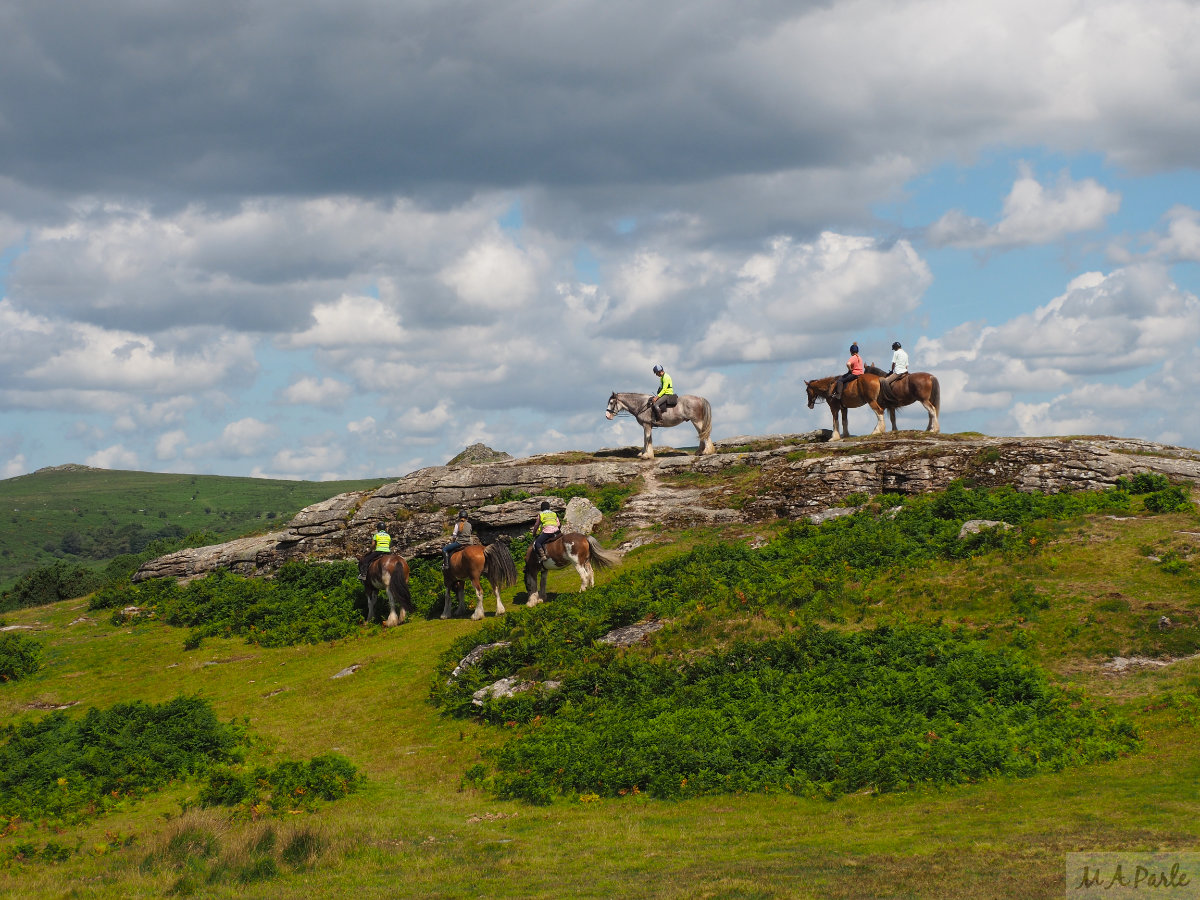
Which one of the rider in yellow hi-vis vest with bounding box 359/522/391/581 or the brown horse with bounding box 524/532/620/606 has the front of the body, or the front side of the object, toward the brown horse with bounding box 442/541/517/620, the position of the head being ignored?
the brown horse with bounding box 524/532/620/606

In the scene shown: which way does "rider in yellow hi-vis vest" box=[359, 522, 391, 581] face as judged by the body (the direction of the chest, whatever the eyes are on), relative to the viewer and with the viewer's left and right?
facing away from the viewer and to the left of the viewer

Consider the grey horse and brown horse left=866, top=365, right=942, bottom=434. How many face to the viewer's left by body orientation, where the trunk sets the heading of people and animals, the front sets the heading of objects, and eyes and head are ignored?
2

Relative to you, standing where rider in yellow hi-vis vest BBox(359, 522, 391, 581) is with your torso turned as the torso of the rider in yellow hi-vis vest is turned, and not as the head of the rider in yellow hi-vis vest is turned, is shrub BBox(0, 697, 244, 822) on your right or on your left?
on your left

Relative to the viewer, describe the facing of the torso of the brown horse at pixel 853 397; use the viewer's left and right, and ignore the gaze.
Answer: facing to the left of the viewer

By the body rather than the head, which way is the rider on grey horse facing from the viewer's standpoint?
to the viewer's left

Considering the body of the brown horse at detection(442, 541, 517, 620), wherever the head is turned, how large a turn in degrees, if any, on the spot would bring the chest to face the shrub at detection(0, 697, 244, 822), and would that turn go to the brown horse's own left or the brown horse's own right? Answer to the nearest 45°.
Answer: approximately 90° to the brown horse's own left

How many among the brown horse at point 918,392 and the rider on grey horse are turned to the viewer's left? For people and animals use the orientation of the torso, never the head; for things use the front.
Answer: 2

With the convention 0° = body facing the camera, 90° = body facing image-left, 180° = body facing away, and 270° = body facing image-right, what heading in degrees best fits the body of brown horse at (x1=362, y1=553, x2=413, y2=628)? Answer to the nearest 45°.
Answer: approximately 135°

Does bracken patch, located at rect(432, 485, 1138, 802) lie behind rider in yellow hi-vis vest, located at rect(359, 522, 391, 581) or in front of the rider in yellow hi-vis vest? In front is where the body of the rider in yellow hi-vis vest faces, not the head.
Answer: behind

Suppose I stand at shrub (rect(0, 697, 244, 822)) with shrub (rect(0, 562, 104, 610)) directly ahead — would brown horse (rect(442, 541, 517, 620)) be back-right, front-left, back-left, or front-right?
front-right

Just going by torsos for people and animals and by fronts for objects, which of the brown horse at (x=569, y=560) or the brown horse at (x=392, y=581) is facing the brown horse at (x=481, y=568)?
the brown horse at (x=569, y=560)

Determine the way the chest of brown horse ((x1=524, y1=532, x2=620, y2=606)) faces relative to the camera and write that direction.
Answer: to the viewer's left

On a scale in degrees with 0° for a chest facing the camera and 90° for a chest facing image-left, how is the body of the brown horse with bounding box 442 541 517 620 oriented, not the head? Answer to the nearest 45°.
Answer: approximately 135°

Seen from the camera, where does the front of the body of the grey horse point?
to the viewer's left

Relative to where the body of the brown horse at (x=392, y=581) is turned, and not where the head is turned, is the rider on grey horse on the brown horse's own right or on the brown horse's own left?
on the brown horse's own right

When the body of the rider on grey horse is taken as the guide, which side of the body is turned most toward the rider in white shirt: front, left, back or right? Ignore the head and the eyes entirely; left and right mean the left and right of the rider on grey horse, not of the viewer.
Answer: back
